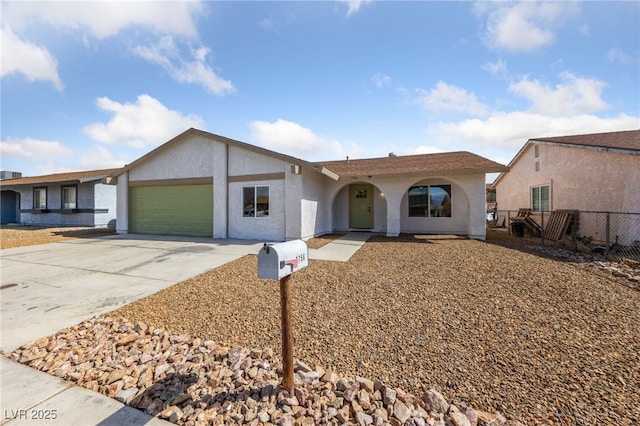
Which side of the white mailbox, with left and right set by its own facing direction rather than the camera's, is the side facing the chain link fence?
back

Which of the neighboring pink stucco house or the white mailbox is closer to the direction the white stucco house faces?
the white mailbox

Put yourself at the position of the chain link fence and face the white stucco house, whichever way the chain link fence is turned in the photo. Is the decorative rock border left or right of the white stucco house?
left

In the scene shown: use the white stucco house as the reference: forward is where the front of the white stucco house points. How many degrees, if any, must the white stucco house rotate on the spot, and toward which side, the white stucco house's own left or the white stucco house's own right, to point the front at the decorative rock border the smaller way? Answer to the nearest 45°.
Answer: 0° — it already faces it

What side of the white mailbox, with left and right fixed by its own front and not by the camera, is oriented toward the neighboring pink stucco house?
back

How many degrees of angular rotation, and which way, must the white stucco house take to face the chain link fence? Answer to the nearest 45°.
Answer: approximately 90° to its left

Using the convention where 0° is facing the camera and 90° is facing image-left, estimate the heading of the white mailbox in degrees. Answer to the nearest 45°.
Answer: approximately 45°

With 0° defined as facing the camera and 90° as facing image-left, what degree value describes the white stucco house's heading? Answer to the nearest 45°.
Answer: approximately 0°
